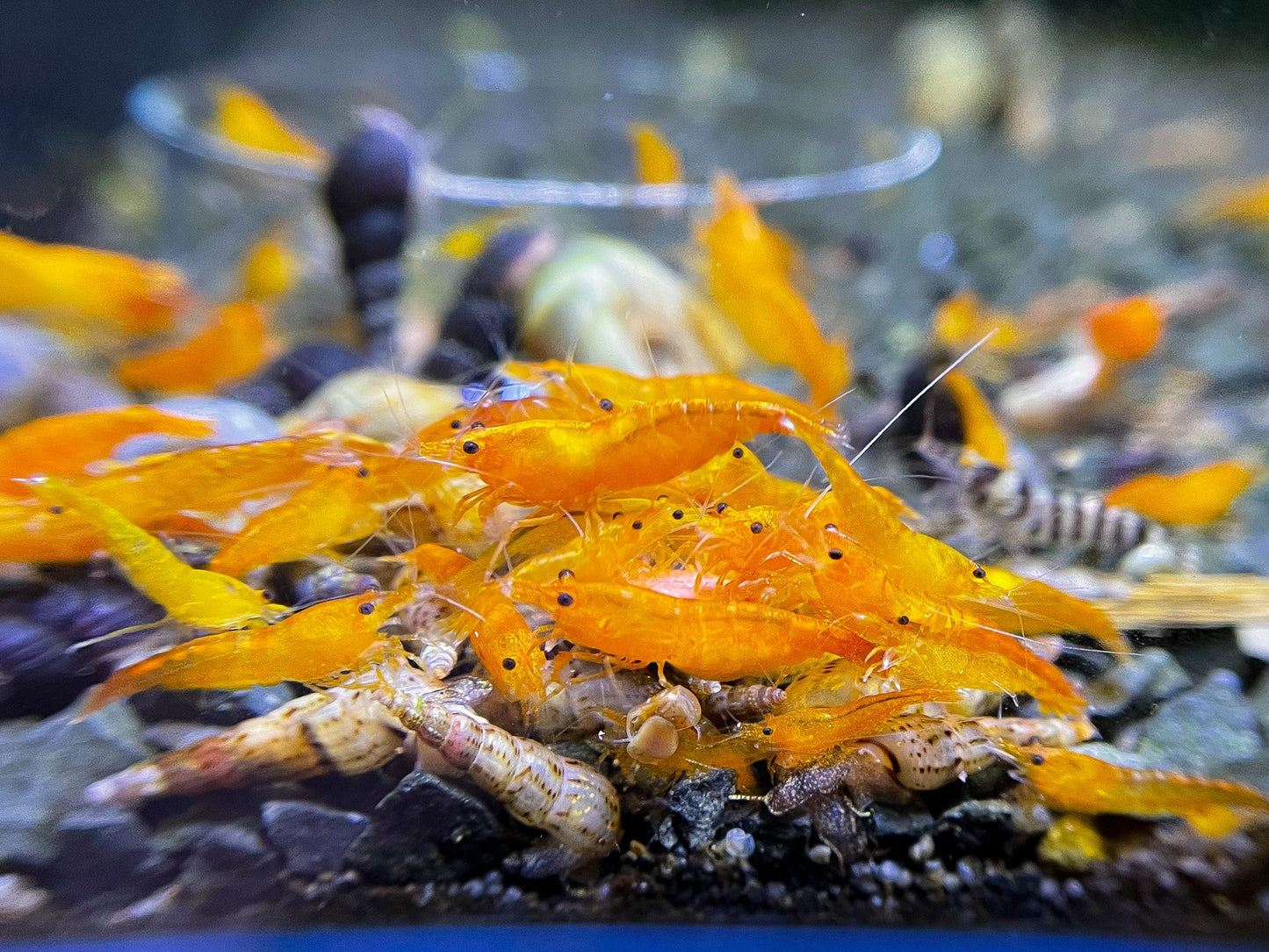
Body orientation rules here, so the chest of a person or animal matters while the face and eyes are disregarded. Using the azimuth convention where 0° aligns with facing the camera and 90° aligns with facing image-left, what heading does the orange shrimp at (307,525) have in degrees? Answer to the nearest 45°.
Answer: approximately 270°

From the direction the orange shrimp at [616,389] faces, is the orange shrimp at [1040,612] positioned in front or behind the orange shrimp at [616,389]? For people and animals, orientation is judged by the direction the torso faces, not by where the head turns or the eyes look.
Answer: behind

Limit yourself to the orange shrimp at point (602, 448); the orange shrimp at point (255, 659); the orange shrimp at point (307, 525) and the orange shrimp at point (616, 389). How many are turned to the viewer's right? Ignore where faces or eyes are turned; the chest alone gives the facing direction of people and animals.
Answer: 2

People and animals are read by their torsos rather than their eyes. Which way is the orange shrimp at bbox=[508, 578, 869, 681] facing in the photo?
to the viewer's left

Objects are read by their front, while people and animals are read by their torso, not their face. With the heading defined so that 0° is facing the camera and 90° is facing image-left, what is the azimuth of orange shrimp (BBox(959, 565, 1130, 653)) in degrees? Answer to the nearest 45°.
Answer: approximately 90°

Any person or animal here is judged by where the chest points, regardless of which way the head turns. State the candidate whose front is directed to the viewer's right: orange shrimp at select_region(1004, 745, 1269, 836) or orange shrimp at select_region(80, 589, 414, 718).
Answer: orange shrimp at select_region(80, 589, 414, 718)

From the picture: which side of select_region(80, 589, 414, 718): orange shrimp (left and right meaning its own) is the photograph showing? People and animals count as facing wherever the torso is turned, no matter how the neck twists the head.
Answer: right

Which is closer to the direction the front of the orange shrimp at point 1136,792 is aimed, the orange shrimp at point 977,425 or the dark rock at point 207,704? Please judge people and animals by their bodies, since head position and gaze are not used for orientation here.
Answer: the dark rock

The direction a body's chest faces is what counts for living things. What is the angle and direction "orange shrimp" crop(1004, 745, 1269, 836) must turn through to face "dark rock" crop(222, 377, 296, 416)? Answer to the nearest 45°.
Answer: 0° — it already faces it

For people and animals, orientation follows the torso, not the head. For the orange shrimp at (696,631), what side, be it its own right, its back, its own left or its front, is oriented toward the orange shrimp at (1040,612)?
back

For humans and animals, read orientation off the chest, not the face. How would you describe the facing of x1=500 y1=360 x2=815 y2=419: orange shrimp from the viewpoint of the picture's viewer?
facing to the left of the viewer

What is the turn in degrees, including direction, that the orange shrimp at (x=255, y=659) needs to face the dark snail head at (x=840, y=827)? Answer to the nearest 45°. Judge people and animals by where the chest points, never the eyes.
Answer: approximately 45° to its right

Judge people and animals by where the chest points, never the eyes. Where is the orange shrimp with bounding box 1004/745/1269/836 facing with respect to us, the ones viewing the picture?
facing to the left of the viewer

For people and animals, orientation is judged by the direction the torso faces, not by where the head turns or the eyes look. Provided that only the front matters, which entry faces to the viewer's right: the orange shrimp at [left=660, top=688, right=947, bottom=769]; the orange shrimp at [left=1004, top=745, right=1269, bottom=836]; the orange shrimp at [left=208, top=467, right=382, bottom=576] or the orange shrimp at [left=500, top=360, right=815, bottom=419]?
the orange shrimp at [left=208, top=467, right=382, bottom=576]

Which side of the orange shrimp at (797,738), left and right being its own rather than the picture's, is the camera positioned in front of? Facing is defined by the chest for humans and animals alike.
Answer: left
